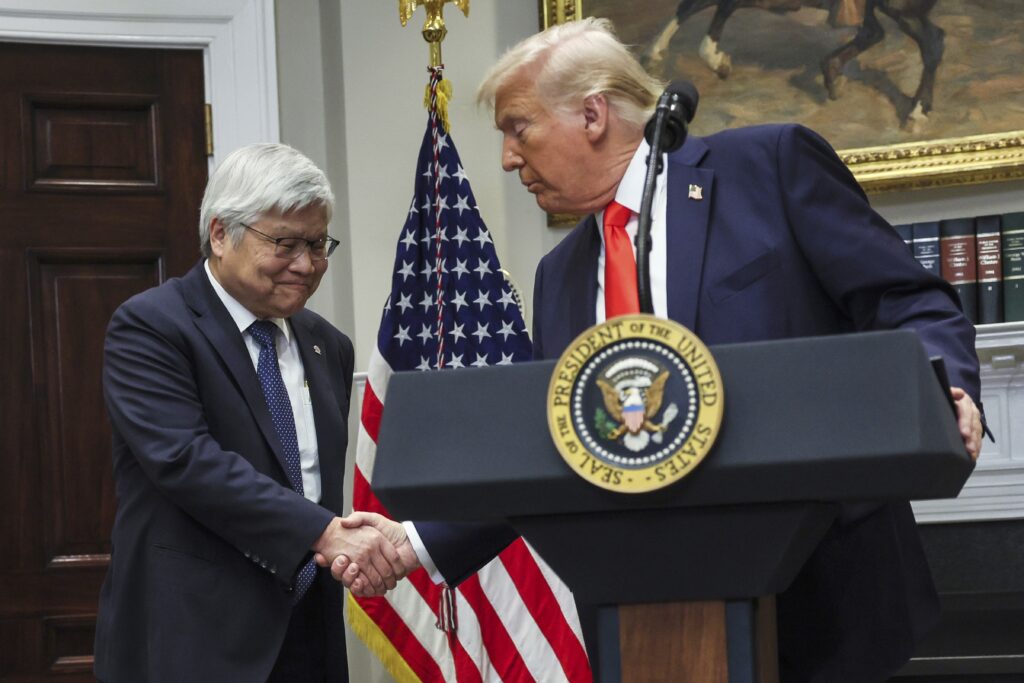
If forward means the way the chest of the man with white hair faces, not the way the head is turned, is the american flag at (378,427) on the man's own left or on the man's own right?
on the man's own left

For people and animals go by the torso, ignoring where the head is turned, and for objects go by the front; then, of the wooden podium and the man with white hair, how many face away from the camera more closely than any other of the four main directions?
0

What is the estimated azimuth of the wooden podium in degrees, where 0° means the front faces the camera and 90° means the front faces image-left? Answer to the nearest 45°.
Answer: approximately 0°

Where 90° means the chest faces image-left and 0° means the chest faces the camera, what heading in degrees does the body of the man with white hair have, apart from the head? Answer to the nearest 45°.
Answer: approximately 315°

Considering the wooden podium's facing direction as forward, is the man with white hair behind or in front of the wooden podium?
behind

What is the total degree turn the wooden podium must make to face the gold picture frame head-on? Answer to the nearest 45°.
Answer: approximately 180°

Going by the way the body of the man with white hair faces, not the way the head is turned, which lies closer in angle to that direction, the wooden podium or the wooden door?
the wooden podium

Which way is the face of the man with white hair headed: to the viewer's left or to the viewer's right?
to the viewer's right

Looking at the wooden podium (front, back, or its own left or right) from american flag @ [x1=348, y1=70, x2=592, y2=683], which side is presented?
back

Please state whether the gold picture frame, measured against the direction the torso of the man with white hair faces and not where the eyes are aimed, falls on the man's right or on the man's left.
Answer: on the man's left
